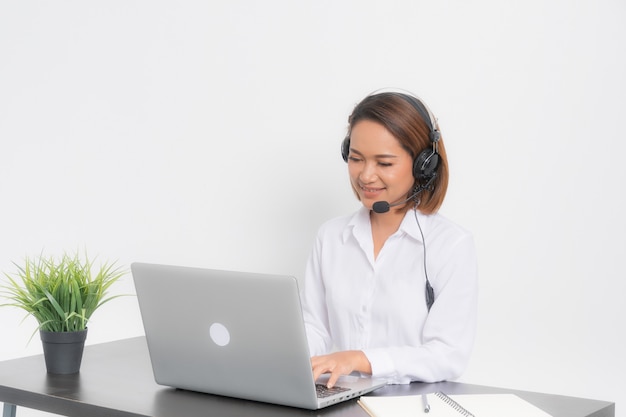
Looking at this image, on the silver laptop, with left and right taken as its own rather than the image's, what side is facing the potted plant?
left

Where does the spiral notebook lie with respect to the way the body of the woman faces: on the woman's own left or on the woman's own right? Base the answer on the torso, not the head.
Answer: on the woman's own left

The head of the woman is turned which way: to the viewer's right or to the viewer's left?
to the viewer's left

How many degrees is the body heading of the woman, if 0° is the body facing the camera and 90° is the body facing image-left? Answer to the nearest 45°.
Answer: approximately 45°

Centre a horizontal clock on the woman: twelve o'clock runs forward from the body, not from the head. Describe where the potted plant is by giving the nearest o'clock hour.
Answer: The potted plant is roughly at 1 o'clock from the woman.

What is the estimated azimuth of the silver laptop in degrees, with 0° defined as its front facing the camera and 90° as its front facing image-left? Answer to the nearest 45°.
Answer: approximately 225°

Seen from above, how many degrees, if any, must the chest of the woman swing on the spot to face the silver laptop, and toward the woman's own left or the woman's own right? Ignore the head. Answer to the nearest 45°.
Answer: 0° — they already face it

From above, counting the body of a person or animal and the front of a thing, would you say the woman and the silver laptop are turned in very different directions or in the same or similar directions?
very different directions
